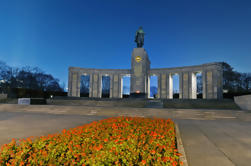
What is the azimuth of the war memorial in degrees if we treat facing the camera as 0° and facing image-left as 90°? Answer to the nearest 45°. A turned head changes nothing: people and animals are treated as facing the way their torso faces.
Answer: approximately 0°

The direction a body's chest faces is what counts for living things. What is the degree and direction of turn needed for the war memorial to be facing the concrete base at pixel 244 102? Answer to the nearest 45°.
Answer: approximately 45° to its left
